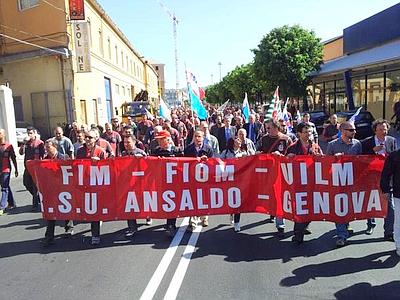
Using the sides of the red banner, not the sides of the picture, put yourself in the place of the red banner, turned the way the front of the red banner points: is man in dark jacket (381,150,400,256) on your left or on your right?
on your left

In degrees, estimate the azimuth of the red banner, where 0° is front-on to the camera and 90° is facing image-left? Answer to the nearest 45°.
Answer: approximately 0°

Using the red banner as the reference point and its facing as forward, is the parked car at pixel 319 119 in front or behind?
behind

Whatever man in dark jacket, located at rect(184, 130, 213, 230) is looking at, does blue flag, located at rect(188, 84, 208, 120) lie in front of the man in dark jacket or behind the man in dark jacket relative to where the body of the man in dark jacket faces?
behind

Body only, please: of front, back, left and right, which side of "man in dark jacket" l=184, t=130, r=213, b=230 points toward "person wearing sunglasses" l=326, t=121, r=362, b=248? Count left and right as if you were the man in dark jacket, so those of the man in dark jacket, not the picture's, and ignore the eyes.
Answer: left

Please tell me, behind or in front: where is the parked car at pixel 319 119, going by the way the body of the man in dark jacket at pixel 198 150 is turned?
behind

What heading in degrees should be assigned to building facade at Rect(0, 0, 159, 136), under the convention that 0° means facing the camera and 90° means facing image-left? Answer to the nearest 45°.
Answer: approximately 315°
